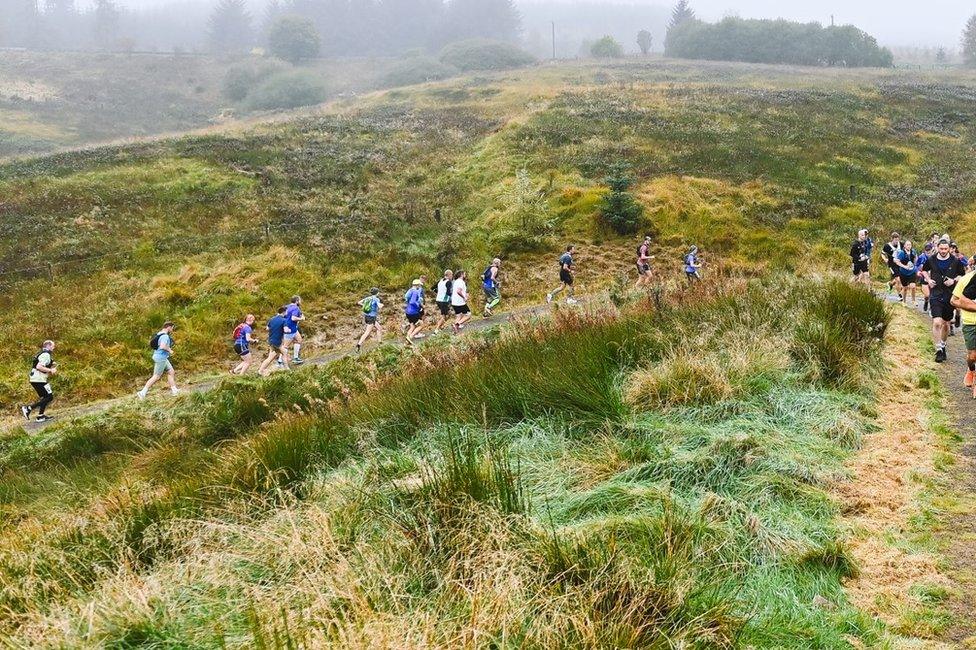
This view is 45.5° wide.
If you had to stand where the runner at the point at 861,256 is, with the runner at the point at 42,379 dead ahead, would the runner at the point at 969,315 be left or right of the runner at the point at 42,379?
left

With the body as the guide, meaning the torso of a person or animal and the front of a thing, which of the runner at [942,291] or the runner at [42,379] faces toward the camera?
the runner at [942,291]

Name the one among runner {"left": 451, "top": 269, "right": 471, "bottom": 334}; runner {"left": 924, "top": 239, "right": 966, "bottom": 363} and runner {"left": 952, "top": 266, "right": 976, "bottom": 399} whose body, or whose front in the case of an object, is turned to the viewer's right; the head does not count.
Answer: runner {"left": 451, "top": 269, "right": 471, "bottom": 334}

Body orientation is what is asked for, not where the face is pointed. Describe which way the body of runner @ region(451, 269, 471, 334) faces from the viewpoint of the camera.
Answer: to the viewer's right

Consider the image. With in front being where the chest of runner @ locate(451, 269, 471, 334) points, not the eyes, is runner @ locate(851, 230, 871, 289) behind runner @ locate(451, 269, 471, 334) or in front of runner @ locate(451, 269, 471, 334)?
in front

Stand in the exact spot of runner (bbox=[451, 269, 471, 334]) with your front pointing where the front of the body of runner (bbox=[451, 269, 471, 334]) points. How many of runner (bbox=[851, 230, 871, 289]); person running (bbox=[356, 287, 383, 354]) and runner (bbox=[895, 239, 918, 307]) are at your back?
1

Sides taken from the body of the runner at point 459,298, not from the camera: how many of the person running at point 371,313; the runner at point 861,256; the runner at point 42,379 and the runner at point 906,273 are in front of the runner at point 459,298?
2

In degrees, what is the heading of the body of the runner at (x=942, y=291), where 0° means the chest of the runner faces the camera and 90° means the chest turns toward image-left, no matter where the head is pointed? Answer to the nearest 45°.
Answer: approximately 0°

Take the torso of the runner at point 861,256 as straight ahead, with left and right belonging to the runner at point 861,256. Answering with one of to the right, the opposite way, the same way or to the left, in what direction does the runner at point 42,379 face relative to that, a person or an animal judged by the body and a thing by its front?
to the left

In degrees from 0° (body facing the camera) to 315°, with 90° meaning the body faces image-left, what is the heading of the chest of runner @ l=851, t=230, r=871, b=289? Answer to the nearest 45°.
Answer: approximately 315°
